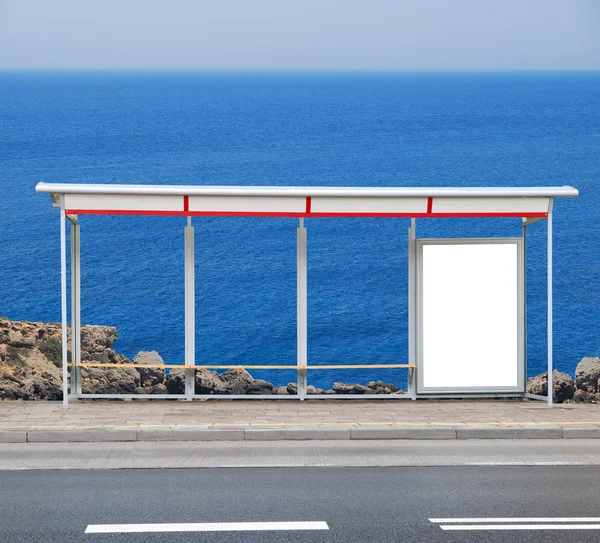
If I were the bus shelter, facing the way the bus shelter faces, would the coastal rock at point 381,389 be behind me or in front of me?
behind

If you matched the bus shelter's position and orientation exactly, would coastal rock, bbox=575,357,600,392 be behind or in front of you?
behind

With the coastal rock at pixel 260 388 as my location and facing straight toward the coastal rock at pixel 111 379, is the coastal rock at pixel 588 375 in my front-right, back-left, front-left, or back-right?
back-right

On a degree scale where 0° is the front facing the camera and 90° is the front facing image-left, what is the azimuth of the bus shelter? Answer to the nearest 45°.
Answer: approximately 0°

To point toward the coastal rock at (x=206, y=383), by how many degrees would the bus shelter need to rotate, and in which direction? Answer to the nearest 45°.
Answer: approximately 135° to its right
